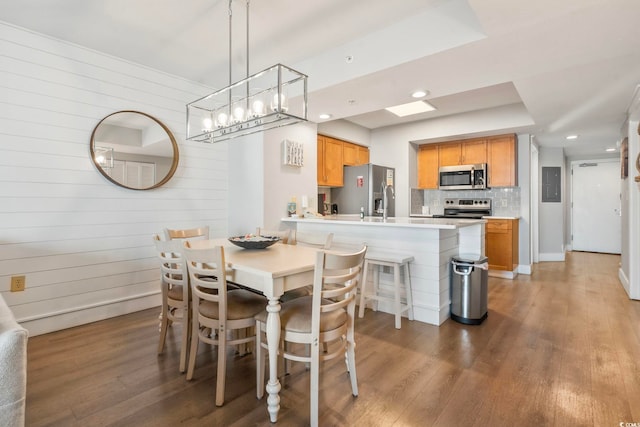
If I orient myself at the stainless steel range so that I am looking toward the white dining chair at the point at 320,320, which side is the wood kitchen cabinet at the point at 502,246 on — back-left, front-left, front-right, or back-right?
front-left

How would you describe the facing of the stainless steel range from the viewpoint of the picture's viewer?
facing the viewer

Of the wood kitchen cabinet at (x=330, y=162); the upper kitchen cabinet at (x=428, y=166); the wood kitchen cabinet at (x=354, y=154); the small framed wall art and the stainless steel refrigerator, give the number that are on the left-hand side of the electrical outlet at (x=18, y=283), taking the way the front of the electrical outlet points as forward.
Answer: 5

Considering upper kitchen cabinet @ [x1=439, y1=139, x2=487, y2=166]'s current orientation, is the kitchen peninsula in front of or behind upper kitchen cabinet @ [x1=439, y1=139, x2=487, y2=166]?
in front

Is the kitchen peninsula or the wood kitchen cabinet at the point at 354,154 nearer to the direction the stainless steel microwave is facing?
the kitchen peninsula

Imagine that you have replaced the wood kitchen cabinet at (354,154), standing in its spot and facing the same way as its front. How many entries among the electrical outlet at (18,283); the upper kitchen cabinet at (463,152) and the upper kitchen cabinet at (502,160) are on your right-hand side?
1

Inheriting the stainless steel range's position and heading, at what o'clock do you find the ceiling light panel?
The ceiling light panel is roughly at 1 o'clock from the stainless steel range.

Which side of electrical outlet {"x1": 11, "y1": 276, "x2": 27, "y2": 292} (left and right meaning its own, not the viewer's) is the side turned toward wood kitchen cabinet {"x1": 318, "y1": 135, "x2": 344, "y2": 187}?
left

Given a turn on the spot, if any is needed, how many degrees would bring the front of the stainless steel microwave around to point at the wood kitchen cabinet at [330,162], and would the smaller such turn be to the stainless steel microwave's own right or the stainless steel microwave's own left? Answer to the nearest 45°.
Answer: approximately 45° to the stainless steel microwave's own right

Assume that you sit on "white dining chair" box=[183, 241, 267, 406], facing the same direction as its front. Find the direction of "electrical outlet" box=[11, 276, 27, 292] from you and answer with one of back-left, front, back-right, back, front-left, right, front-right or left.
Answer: left

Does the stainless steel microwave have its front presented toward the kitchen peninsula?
yes

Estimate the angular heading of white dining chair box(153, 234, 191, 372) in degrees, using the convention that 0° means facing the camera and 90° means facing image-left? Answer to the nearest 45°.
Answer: approximately 225°

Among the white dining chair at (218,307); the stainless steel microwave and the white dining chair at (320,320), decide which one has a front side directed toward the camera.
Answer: the stainless steel microwave

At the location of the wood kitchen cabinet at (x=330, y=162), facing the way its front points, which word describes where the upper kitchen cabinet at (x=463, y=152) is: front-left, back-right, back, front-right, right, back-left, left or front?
front-left

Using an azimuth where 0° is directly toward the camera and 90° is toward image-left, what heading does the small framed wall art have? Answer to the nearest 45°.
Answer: approximately 315°

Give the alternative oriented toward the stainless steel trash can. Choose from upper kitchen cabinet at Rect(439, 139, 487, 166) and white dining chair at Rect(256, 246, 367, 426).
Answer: the upper kitchen cabinet

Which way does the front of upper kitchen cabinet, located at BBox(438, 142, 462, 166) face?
toward the camera
